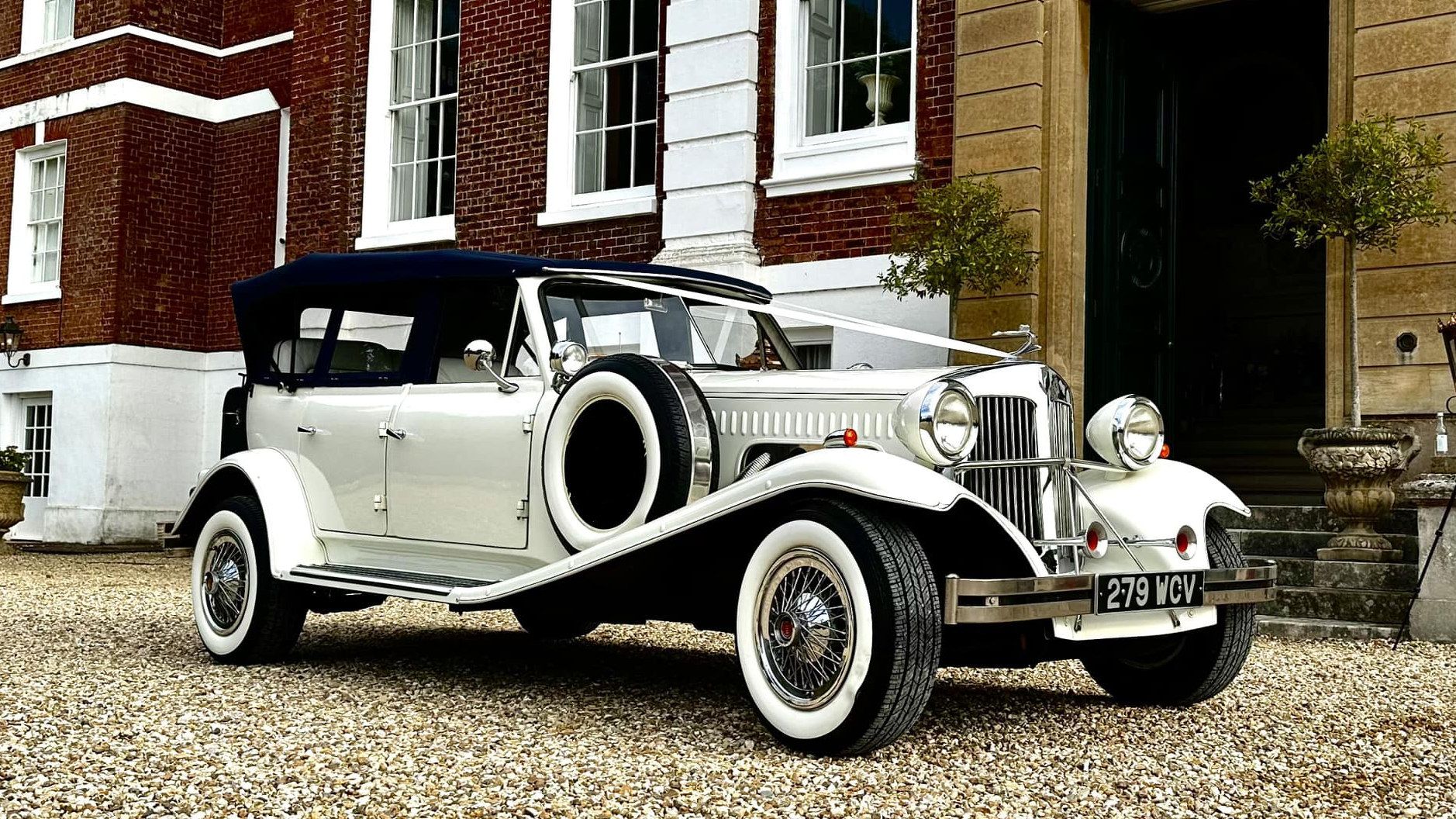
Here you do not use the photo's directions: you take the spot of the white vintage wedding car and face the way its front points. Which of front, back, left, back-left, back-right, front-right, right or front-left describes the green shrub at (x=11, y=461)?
back

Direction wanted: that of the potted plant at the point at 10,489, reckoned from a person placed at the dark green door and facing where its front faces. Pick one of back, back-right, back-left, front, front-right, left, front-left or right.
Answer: back-right

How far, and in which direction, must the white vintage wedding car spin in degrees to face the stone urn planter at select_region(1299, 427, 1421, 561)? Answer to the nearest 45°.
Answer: approximately 90° to its left

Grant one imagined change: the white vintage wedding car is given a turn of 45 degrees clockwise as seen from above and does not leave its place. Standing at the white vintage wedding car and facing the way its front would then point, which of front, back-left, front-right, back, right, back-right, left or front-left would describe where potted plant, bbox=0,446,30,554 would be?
back-right

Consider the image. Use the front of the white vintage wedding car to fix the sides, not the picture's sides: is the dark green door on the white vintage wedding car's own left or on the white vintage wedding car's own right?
on the white vintage wedding car's own left

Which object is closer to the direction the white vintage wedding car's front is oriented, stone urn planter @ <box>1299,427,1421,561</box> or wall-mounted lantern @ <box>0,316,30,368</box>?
the stone urn planter

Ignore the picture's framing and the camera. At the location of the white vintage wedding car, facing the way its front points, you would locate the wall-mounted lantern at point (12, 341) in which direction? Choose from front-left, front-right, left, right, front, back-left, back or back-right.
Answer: back

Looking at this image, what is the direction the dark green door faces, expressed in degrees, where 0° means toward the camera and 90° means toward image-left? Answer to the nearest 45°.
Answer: approximately 315°

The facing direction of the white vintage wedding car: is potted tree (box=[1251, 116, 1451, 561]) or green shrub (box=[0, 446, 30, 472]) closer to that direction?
the potted tree

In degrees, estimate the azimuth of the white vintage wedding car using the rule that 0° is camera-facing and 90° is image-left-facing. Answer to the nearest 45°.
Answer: approximately 315°

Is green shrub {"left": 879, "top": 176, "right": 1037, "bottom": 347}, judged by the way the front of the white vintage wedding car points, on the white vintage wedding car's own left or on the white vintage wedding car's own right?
on the white vintage wedding car's own left
